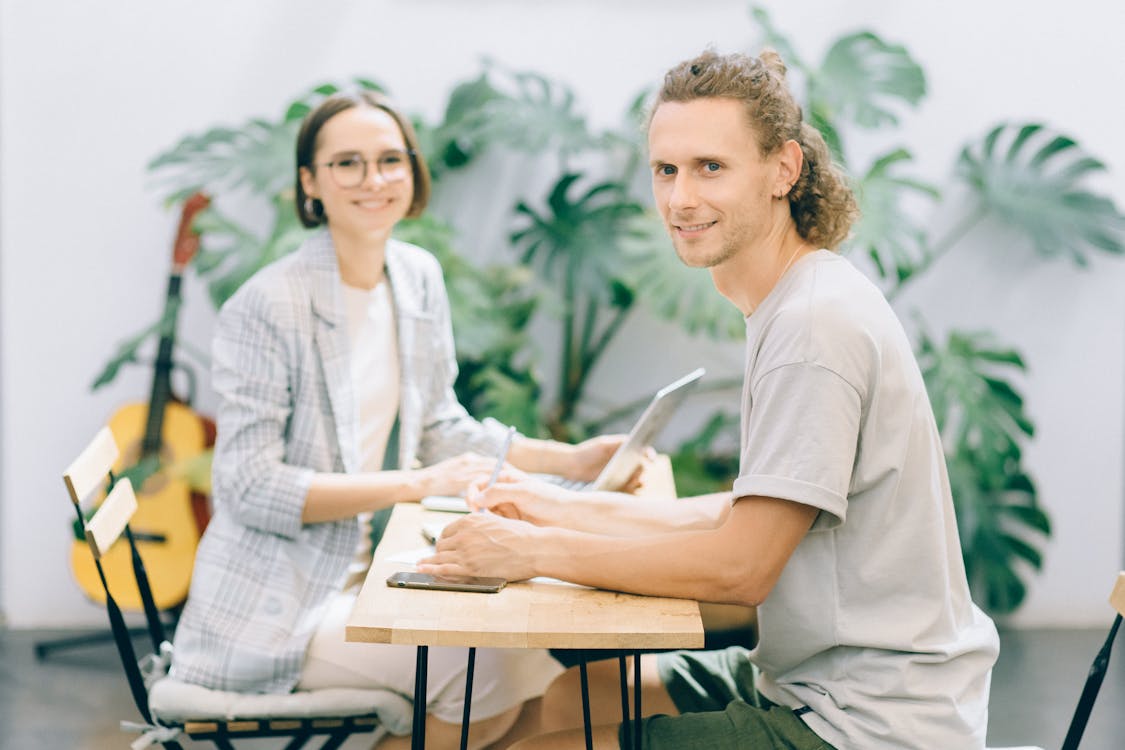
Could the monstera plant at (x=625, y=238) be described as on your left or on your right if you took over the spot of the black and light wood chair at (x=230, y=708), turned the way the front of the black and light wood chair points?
on your left

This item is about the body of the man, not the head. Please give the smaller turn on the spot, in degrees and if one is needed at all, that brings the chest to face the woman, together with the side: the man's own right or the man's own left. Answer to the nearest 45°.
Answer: approximately 45° to the man's own right

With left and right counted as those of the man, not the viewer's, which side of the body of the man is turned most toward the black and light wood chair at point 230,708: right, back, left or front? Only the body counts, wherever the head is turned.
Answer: front

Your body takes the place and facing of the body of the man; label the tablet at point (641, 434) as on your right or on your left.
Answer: on your right

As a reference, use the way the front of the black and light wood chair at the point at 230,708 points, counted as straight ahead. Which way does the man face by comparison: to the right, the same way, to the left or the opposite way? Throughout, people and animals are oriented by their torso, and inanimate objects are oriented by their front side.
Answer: the opposite way

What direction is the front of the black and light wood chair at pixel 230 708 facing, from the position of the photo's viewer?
facing to the right of the viewer

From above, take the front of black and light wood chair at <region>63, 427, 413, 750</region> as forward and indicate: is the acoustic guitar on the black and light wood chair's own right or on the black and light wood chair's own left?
on the black and light wood chair's own left

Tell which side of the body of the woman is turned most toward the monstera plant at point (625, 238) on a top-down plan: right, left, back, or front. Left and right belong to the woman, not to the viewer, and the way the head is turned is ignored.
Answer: left

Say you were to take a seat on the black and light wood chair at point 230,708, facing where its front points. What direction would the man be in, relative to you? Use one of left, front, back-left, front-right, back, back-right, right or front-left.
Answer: front-right

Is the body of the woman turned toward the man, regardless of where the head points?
yes

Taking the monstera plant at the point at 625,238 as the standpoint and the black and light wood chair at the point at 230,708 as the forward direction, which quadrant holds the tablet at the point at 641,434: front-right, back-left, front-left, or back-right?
front-left

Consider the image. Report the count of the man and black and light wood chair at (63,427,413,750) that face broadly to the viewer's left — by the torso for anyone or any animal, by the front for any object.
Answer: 1

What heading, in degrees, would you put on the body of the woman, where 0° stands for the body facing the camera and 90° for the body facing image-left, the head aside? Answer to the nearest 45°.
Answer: approximately 315°

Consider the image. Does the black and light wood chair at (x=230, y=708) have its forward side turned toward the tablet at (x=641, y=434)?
yes

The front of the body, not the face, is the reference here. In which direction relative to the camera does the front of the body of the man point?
to the viewer's left
